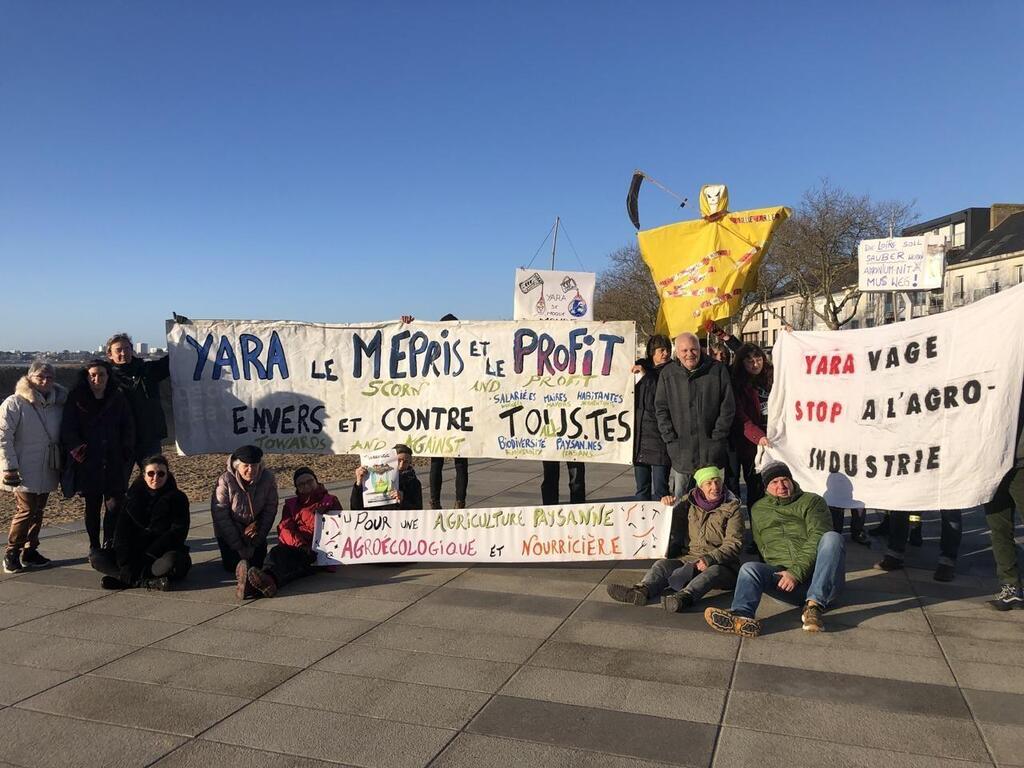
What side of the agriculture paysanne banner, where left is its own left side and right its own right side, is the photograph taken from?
front

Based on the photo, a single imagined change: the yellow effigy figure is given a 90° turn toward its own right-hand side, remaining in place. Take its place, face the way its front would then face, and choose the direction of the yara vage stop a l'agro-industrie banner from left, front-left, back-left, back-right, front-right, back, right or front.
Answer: back-left

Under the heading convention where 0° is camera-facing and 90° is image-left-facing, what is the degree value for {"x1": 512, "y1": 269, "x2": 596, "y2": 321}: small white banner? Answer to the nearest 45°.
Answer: approximately 0°

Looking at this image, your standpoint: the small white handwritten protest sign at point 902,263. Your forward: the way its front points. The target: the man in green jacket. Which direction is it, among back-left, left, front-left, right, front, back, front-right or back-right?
front

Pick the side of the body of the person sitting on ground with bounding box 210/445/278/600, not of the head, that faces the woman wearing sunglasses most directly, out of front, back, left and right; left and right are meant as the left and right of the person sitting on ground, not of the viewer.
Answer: right

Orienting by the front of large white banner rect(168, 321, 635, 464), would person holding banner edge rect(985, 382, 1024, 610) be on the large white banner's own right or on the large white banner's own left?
on the large white banner's own left

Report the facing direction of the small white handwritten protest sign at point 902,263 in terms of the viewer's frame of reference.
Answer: facing the viewer

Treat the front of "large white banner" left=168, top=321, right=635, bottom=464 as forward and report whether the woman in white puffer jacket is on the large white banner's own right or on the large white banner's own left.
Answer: on the large white banner's own right

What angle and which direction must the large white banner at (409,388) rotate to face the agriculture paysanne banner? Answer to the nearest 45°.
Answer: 0° — it already faces it

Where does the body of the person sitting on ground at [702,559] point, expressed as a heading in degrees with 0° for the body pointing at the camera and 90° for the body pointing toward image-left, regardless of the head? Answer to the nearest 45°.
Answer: approximately 45°
